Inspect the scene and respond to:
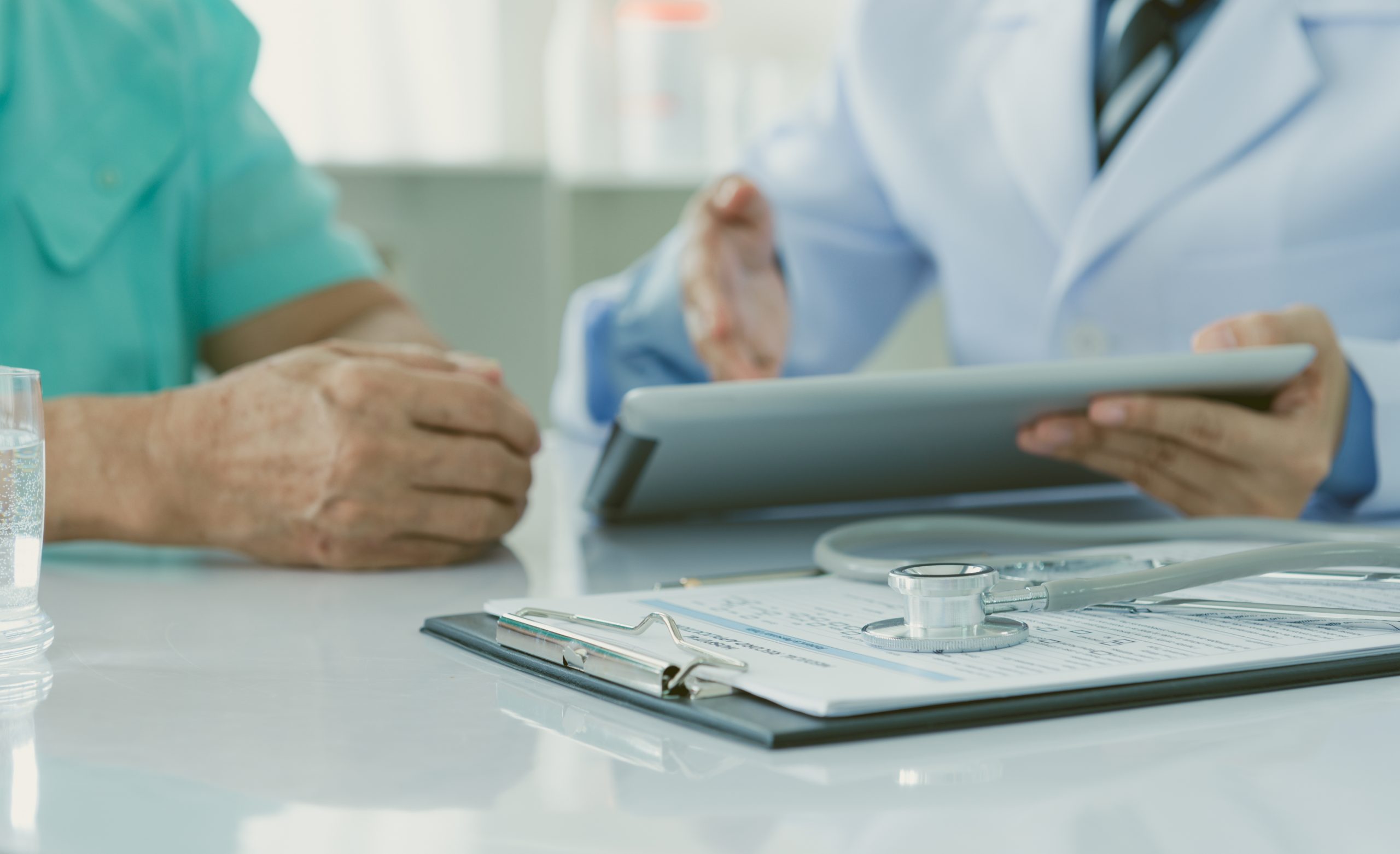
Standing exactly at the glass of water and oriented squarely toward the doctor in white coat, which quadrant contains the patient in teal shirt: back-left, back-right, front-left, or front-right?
front-left

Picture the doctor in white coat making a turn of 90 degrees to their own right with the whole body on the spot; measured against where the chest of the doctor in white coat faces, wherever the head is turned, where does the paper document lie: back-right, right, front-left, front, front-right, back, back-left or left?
back-left

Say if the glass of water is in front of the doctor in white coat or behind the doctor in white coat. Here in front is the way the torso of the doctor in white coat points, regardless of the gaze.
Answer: in front

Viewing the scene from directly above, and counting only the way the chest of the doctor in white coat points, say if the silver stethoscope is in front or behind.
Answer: in front

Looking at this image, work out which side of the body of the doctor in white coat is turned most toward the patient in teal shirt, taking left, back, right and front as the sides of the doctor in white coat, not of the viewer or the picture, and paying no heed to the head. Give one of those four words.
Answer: front

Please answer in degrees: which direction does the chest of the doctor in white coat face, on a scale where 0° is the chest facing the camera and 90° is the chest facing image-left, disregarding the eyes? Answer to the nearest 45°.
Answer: approximately 45°

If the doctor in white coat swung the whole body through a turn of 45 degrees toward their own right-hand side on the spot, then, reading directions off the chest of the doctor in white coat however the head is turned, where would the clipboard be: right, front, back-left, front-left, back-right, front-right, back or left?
left
